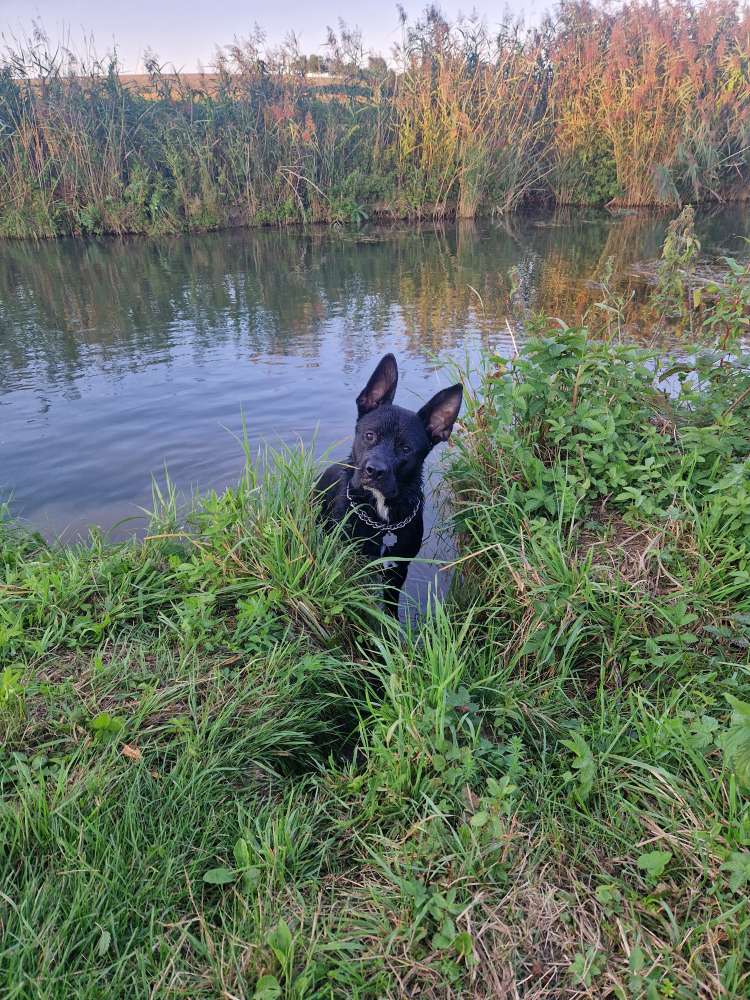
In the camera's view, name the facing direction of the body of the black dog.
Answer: toward the camera
